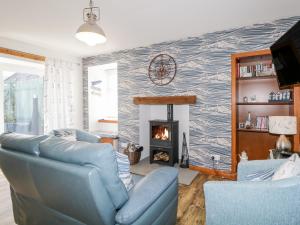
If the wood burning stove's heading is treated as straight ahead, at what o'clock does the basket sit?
The basket is roughly at 2 o'clock from the wood burning stove.

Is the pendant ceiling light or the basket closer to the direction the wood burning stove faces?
the pendant ceiling light

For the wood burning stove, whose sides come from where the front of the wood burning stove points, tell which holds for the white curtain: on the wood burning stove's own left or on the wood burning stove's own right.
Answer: on the wood burning stove's own right

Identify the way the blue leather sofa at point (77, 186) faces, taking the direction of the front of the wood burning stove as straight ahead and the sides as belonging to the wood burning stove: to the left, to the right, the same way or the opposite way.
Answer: the opposite way

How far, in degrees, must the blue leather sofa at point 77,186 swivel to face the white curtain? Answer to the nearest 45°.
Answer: approximately 45° to its left

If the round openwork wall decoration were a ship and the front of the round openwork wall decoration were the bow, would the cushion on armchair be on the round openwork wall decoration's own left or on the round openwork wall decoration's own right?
on the round openwork wall decoration's own left

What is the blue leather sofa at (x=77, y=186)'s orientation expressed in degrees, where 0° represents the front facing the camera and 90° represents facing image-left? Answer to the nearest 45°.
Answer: approximately 225°

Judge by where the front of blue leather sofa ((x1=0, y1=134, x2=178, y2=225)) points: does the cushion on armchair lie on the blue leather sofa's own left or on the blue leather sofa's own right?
on the blue leather sofa's own right
